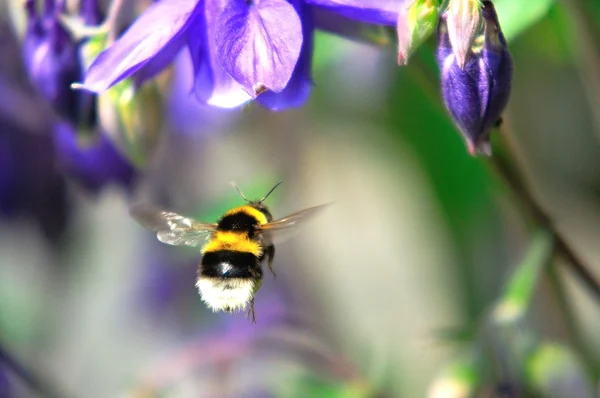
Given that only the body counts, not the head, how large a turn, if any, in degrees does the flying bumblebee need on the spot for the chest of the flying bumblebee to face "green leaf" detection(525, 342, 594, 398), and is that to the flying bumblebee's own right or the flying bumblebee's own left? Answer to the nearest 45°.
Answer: approximately 45° to the flying bumblebee's own right

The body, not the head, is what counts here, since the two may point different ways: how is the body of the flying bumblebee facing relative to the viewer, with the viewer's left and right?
facing away from the viewer and to the right of the viewer

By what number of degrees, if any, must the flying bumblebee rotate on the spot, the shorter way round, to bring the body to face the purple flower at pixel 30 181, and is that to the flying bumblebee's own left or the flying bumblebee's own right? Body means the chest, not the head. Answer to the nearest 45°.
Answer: approximately 90° to the flying bumblebee's own left
